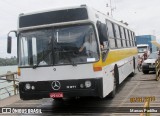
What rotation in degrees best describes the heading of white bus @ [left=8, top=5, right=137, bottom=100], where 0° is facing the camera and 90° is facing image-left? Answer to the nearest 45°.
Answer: approximately 45°

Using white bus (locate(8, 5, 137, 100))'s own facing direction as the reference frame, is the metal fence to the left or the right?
on its right
